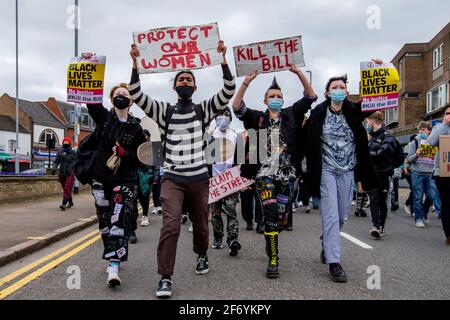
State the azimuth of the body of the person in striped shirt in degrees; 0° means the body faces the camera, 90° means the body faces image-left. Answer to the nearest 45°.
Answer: approximately 0°

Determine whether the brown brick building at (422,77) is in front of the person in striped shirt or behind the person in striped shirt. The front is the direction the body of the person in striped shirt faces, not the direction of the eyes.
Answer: behind

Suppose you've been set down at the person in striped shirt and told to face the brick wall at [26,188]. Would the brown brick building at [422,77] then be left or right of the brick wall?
right

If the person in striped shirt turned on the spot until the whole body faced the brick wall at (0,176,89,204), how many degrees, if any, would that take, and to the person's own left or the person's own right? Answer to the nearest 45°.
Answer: approximately 135° to the person's own right
